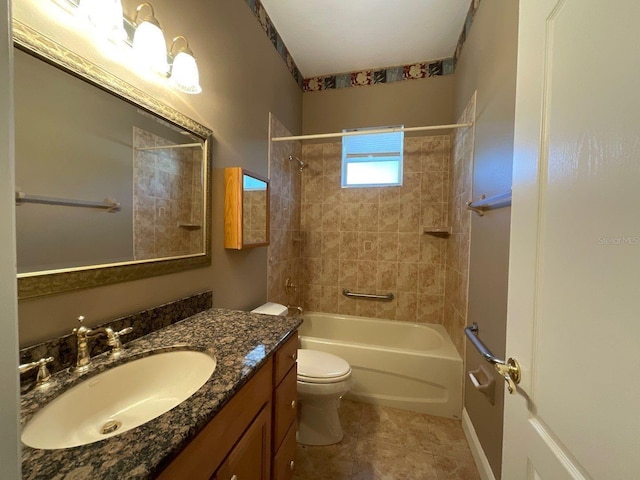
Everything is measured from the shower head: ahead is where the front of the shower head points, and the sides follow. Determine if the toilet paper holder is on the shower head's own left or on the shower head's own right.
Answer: on the shower head's own right

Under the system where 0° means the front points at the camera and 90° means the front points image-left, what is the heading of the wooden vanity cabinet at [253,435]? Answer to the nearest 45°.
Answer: approximately 315°

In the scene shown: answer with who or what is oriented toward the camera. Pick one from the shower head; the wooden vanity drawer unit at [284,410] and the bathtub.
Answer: the bathtub

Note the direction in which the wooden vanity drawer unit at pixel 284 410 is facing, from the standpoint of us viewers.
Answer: facing to the right of the viewer

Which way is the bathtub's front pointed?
toward the camera

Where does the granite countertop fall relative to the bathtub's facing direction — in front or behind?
in front

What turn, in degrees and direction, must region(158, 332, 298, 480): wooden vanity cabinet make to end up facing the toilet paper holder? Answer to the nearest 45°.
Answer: approximately 45° to its left

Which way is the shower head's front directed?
to the viewer's right

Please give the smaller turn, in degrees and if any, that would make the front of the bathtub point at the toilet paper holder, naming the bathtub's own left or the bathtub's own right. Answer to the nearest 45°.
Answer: approximately 45° to the bathtub's own left

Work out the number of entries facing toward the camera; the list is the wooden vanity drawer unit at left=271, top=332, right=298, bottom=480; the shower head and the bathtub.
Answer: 1

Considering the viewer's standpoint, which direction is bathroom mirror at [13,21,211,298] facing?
facing the viewer and to the right of the viewer

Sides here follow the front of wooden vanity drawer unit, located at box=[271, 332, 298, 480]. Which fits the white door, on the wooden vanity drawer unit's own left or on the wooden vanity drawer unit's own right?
on the wooden vanity drawer unit's own right
